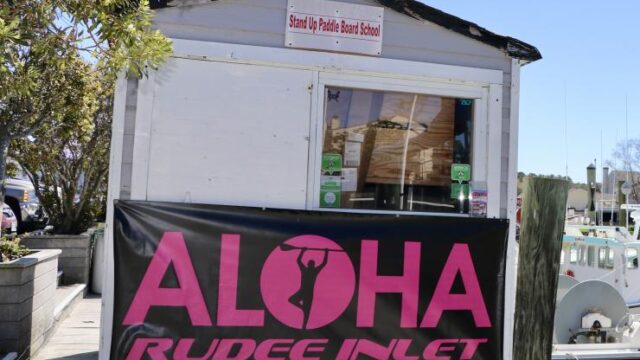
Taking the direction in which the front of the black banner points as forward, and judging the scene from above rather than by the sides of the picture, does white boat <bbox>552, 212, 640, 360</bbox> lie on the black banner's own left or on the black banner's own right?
on the black banner's own left

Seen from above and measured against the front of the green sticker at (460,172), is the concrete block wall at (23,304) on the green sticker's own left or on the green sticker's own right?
on the green sticker's own right

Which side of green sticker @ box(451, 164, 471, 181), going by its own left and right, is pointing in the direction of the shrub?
right

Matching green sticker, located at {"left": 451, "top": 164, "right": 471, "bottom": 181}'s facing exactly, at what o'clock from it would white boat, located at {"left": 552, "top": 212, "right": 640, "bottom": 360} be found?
The white boat is roughly at 7 o'clock from the green sticker.

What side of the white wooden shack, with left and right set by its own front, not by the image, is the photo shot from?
front

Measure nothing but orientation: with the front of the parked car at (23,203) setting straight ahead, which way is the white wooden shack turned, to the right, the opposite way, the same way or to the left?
to the right

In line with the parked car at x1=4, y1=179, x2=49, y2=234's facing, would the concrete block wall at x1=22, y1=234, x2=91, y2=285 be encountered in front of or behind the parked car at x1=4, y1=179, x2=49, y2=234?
in front

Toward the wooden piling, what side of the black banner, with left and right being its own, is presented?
left

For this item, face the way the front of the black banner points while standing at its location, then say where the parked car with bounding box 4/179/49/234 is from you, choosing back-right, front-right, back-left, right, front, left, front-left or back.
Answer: back-right

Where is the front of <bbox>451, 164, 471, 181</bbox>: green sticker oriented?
toward the camera

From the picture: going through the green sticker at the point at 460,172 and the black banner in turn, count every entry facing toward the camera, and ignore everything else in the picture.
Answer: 2

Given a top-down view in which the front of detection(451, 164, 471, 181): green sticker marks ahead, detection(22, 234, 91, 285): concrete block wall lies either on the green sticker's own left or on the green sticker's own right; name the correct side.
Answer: on the green sticker's own right
